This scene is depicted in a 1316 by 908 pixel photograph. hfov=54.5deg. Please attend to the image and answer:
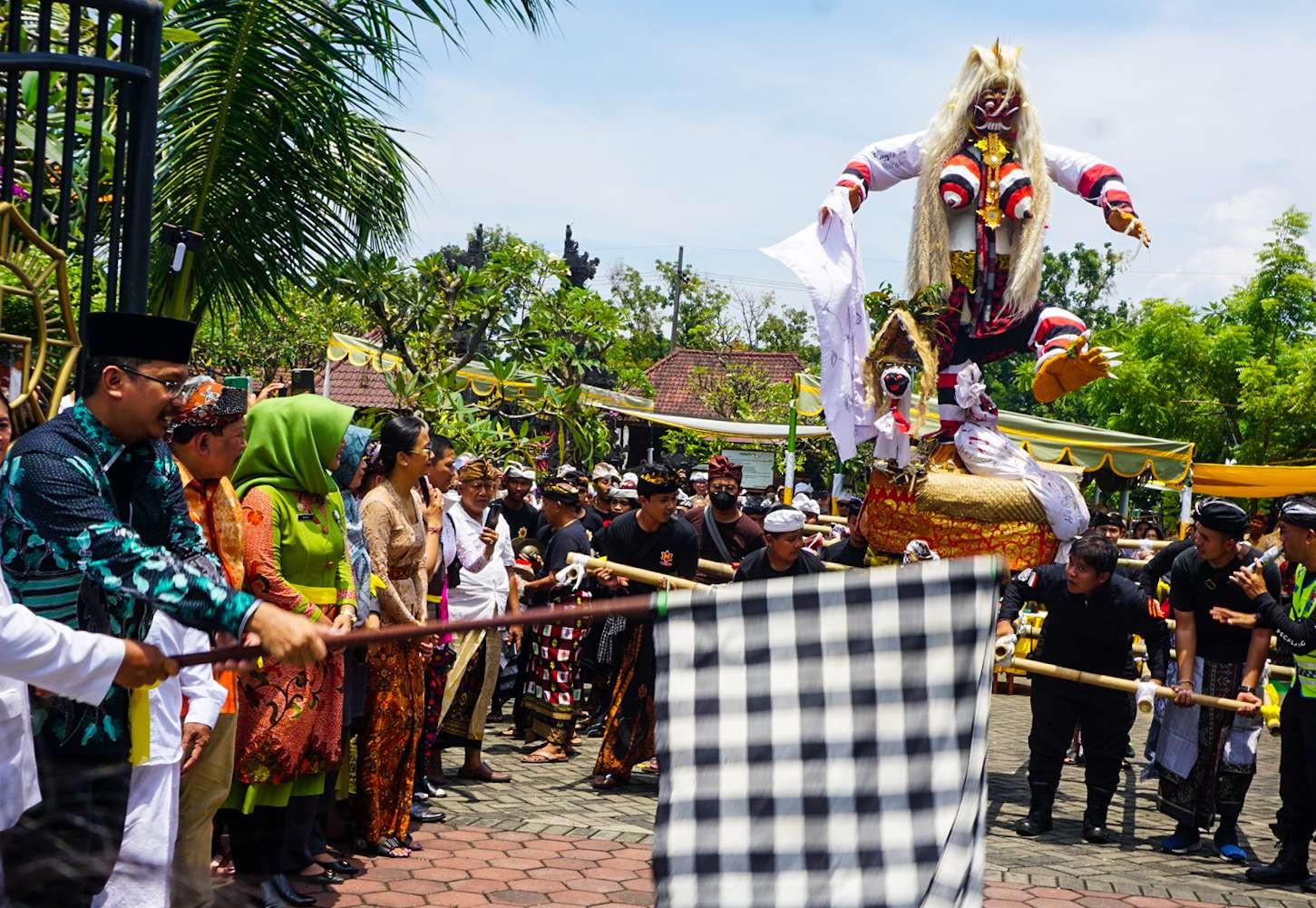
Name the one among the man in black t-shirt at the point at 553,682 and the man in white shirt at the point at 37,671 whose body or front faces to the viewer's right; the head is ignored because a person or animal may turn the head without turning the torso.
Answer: the man in white shirt

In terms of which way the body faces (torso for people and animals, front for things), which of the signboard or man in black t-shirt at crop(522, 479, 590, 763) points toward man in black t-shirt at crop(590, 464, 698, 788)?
the signboard

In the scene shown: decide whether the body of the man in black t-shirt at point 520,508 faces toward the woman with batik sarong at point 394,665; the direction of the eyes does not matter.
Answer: yes

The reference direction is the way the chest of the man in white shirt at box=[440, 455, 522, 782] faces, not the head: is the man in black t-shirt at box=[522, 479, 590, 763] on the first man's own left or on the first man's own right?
on the first man's own left

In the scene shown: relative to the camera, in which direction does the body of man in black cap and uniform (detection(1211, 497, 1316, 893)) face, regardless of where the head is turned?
to the viewer's left

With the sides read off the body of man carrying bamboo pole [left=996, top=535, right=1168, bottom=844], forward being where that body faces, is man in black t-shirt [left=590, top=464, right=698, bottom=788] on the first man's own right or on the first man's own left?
on the first man's own right

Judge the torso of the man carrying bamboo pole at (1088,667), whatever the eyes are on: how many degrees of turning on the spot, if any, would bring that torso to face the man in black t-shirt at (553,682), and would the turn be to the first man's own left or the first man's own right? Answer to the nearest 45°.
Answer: approximately 90° to the first man's own right

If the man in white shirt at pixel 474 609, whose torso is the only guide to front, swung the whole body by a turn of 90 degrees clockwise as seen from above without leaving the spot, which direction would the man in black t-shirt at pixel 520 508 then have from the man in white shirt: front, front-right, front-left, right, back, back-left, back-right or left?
back-right
